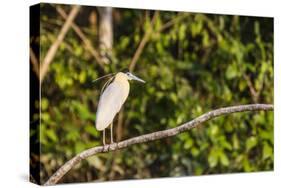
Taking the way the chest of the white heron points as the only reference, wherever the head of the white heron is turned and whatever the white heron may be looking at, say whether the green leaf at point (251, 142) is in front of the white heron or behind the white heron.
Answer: in front

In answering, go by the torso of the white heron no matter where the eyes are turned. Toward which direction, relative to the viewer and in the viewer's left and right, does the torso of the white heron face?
facing to the right of the viewer
